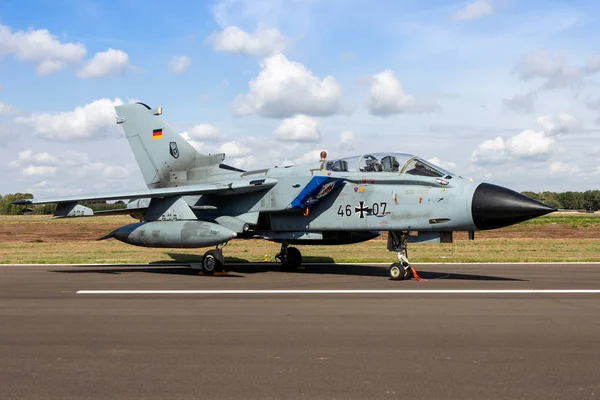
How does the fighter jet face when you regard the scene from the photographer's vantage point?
facing the viewer and to the right of the viewer
